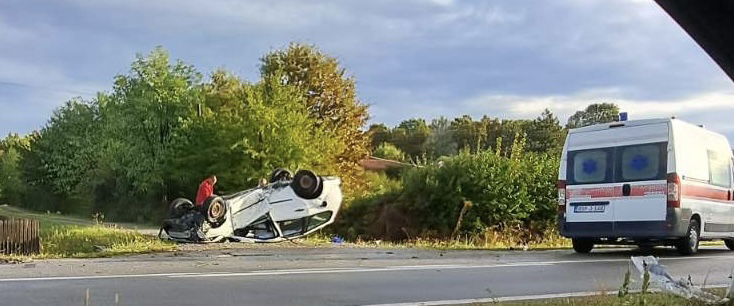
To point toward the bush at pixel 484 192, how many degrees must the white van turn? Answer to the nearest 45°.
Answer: approximately 90° to its left

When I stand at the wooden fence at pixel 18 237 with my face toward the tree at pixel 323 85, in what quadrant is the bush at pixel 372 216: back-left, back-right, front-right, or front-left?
front-right

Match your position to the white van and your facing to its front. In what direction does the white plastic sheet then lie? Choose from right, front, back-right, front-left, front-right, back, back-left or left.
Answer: back-right

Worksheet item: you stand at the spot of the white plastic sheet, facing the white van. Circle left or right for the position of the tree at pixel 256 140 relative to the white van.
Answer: left

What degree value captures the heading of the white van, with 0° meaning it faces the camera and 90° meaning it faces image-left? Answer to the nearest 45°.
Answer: approximately 225°

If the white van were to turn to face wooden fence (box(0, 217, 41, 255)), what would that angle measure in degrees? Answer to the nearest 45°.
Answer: approximately 135° to its left

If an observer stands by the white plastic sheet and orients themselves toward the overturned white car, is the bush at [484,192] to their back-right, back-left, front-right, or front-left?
front-right

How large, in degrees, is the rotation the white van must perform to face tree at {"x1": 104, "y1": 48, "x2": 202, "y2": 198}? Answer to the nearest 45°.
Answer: approximately 90° to its left

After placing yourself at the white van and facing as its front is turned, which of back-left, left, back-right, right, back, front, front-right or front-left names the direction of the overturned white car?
back-left

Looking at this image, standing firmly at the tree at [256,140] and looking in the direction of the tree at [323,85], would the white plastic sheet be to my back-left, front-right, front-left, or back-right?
back-right

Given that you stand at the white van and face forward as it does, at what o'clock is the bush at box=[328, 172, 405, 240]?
The bush is roughly at 9 o'clock from the white van.
